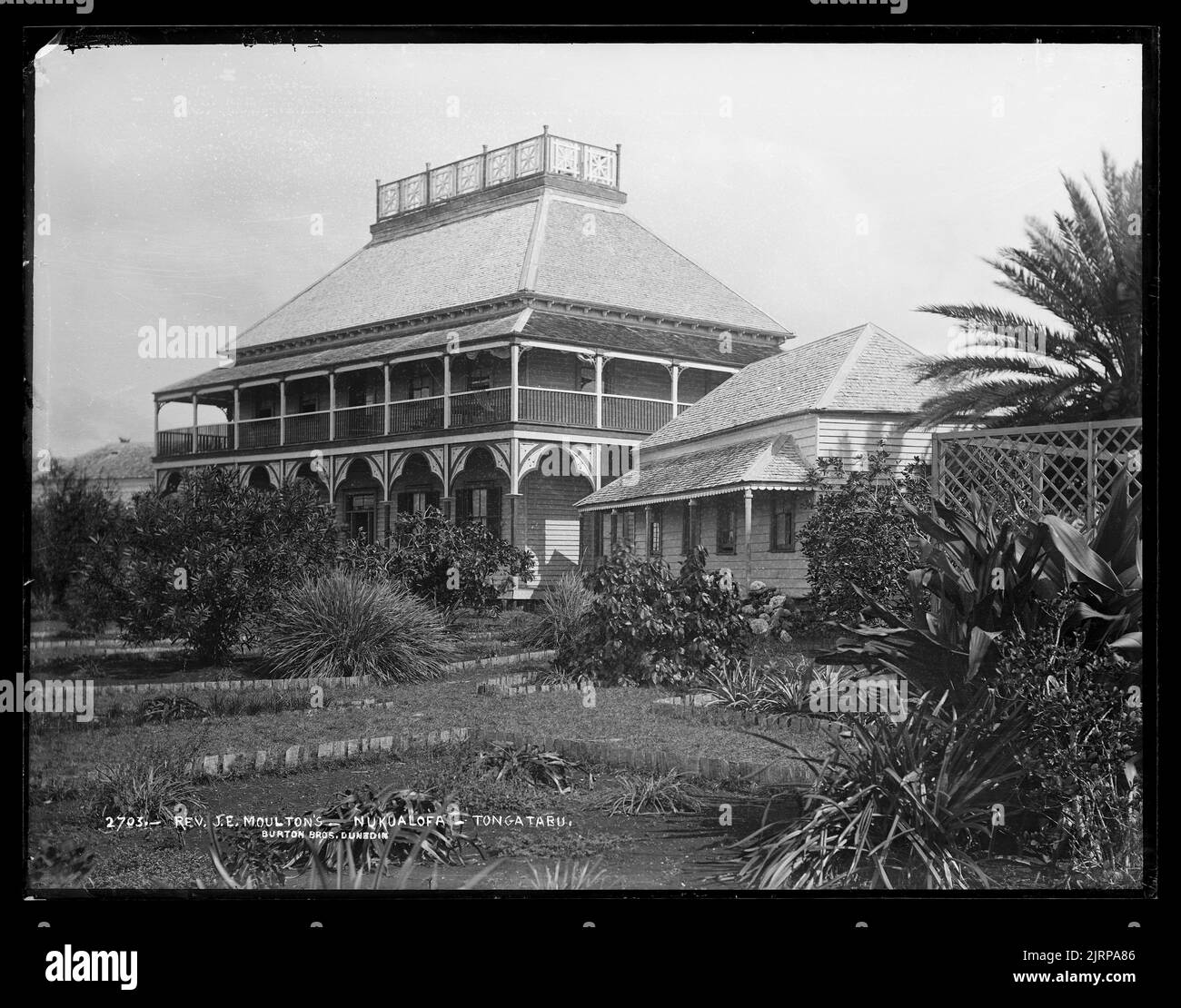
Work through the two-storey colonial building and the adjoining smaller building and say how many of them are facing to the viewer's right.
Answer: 0

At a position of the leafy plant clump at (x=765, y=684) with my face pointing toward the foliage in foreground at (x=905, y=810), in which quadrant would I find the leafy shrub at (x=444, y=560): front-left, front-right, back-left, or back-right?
back-right

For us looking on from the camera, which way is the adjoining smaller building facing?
facing the viewer and to the left of the viewer

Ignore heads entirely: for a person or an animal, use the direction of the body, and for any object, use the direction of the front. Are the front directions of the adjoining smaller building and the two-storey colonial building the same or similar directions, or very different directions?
same or similar directions
